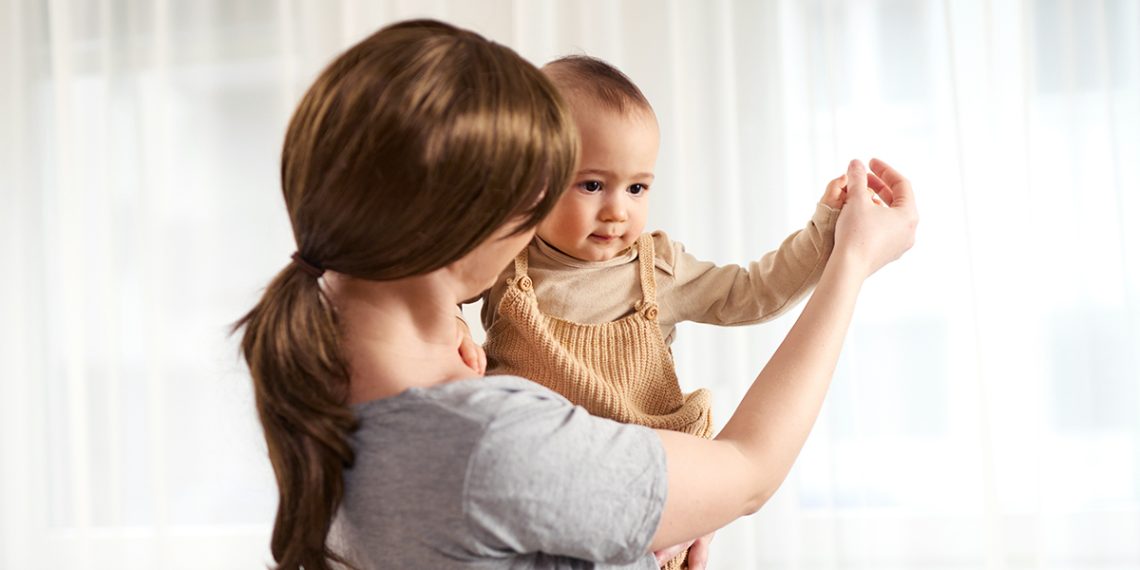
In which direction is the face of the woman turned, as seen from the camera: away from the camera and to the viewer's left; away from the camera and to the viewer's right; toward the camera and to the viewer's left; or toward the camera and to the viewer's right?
away from the camera and to the viewer's right

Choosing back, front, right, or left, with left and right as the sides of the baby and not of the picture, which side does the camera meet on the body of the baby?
front

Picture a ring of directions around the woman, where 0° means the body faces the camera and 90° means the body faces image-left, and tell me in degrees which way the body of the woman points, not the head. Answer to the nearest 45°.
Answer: approximately 225°
